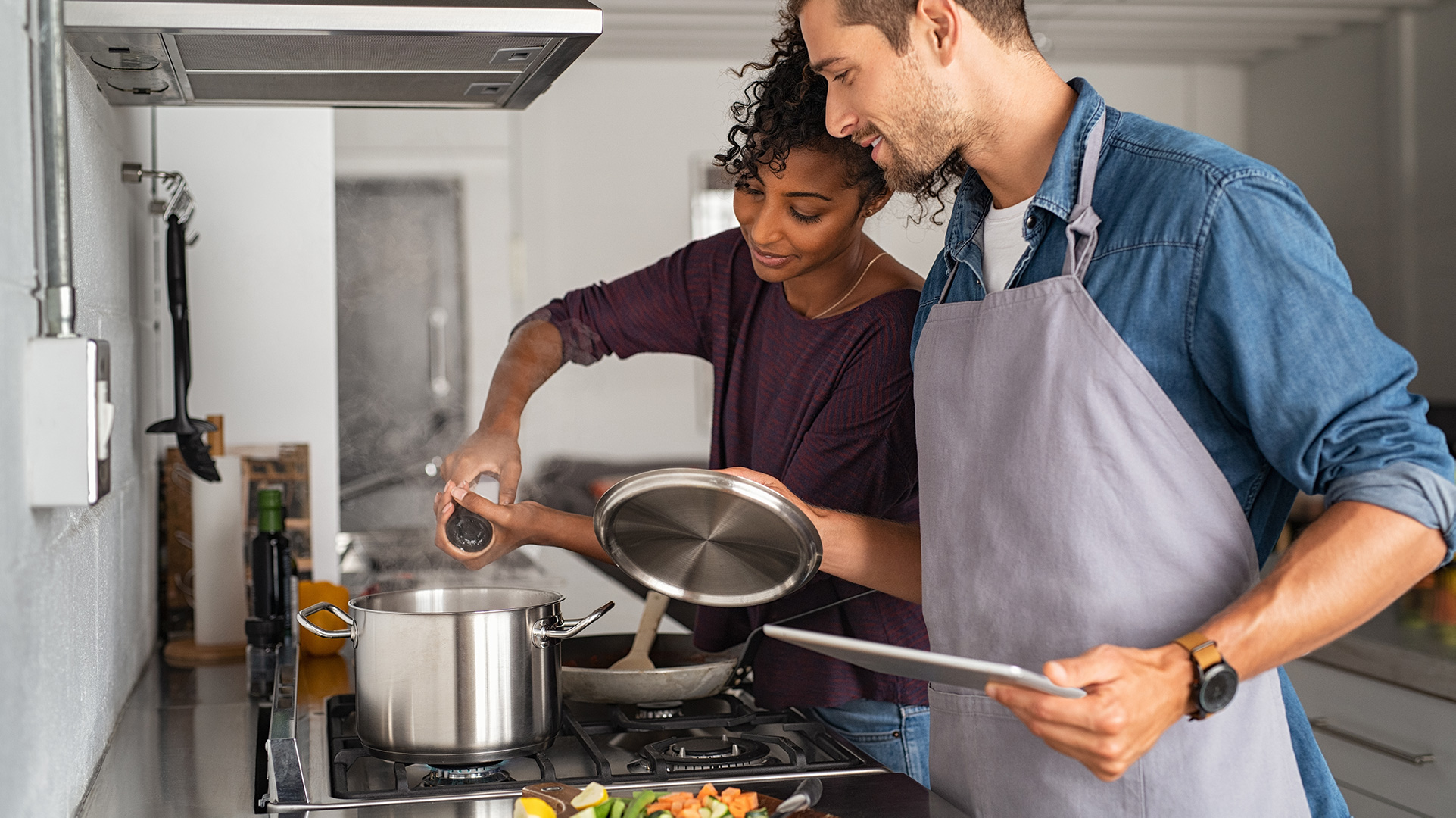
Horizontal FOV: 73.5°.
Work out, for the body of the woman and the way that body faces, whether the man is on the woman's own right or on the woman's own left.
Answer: on the woman's own left

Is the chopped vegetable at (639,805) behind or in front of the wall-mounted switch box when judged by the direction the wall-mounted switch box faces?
in front

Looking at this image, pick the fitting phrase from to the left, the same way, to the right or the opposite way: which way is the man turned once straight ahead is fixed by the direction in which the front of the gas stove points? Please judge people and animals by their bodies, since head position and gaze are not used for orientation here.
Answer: the opposite way

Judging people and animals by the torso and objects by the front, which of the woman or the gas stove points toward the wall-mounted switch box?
the woman

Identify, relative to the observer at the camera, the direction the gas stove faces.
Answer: facing to the right of the viewer

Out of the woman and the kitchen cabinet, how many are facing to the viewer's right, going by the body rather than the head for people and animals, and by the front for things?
0

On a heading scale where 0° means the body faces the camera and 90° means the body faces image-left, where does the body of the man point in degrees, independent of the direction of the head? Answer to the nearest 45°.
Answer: approximately 45°

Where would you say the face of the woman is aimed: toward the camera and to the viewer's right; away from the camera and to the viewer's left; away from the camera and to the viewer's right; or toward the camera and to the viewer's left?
toward the camera and to the viewer's left

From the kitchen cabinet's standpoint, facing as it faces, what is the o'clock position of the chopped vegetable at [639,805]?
The chopped vegetable is roughly at 11 o'clock from the kitchen cabinet.

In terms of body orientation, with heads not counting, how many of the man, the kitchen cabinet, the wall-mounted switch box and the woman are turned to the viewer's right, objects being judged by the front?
1

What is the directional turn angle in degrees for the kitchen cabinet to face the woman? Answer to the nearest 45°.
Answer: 0° — it already faces them

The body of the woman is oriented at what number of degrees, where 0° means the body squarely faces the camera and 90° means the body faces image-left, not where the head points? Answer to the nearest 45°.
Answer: approximately 45°

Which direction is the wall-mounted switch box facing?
to the viewer's right
